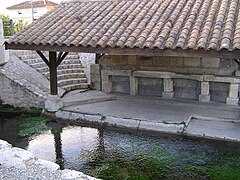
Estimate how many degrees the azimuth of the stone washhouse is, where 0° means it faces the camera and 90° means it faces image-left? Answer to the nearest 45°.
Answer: approximately 0°
